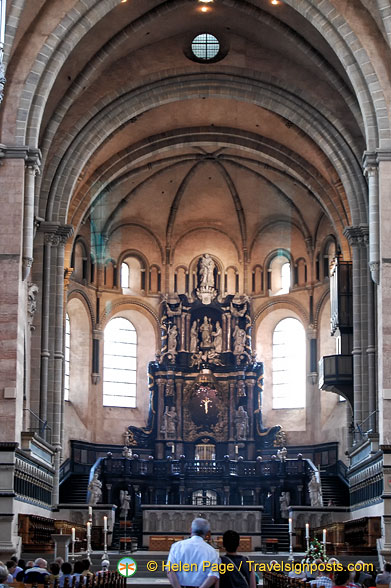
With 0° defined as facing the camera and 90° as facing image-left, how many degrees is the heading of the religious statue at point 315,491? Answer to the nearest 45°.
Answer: approximately 0°

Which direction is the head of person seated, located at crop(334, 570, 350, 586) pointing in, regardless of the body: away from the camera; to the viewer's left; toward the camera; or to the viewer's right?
away from the camera

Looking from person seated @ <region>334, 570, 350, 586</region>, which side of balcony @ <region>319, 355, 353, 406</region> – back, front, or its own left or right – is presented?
left

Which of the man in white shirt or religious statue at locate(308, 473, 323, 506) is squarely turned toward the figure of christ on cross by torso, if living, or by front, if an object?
the man in white shirt

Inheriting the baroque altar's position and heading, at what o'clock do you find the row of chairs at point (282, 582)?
The row of chairs is roughly at 12 o'clock from the baroque altar.

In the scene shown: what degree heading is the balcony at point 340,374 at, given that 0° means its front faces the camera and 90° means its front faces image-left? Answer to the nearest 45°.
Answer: approximately 90°

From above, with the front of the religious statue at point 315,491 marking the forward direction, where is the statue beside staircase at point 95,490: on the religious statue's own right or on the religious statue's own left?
on the religious statue's own right

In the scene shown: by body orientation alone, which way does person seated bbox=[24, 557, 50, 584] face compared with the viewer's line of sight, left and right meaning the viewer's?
facing away from the viewer and to the right of the viewer
